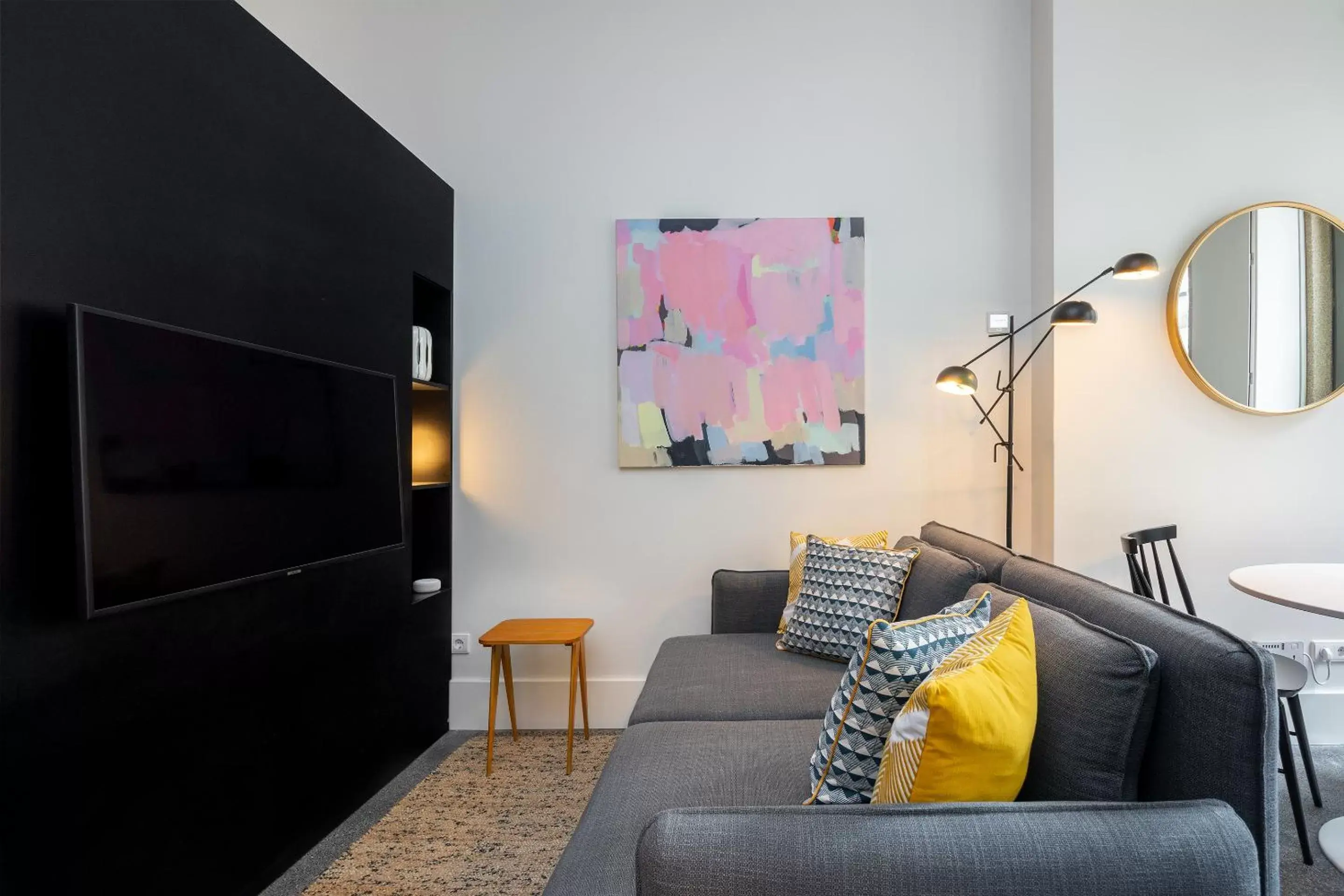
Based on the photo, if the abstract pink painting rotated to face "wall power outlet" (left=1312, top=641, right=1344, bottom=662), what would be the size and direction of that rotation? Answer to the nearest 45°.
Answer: approximately 90° to its left

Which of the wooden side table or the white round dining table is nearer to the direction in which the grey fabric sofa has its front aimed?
the wooden side table

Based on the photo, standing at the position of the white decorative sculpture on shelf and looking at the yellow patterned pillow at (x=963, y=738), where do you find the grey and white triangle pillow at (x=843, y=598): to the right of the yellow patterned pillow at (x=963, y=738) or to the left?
left

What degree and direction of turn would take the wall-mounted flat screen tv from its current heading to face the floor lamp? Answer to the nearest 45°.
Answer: approximately 45° to its left

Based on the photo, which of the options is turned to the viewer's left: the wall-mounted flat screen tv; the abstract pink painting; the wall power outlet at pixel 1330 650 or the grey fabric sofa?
the grey fabric sofa

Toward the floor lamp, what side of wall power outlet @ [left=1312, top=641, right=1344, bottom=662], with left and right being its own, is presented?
right

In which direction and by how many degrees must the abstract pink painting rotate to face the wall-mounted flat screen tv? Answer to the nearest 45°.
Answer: approximately 45° to its right

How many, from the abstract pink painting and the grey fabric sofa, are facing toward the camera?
1

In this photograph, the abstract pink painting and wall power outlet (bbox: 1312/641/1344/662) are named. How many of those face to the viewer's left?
0

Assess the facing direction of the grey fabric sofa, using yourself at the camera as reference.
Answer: facing to the left of the viewer

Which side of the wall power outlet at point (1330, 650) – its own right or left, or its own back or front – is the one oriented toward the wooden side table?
right

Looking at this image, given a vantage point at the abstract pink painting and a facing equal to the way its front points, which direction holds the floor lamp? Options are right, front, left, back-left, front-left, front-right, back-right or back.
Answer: left

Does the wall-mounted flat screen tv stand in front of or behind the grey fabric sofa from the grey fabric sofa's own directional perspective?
in front

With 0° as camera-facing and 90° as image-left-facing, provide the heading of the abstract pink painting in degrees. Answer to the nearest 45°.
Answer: approximately 0°

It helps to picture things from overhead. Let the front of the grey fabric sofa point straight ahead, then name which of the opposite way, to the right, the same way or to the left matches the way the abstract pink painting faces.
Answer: to the left
